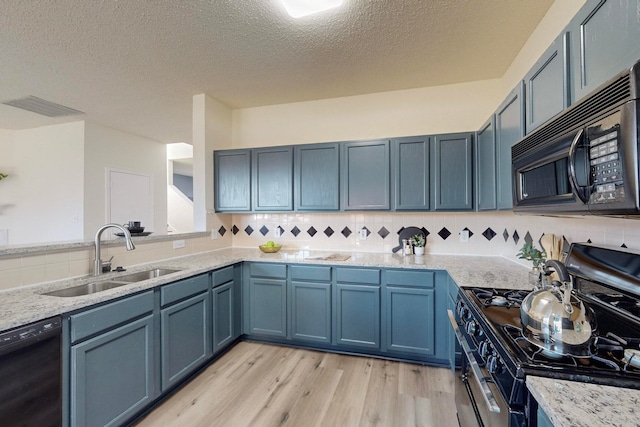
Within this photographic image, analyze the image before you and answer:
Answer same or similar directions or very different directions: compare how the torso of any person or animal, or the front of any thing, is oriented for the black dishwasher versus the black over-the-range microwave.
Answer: very different directions

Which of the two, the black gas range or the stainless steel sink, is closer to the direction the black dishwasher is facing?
the black gas range

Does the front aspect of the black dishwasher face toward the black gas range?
yes

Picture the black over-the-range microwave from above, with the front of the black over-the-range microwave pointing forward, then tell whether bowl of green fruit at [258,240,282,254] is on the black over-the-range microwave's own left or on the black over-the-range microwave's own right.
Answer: on the black over-the-range microwave's own right

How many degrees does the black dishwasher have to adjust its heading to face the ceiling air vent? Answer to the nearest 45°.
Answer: approximately 135° to its left
